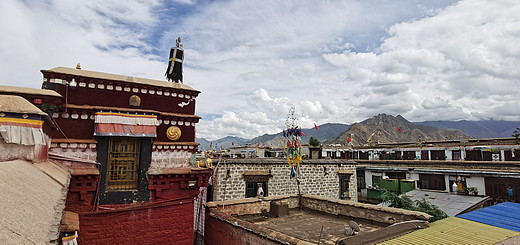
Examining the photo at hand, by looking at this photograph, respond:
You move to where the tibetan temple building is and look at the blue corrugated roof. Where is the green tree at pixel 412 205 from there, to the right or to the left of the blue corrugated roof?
left

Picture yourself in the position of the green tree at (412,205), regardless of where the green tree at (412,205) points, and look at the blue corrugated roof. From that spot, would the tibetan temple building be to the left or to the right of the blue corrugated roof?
right

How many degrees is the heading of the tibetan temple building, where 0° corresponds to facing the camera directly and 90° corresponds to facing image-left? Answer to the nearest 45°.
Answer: approximately 0°

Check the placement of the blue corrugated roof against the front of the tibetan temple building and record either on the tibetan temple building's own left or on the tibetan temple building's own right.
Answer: on the tibetan temple building's own left

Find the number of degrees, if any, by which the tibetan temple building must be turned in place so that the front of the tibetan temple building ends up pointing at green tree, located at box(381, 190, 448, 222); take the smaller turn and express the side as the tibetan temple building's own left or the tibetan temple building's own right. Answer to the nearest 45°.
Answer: approximately 90° to the tibetan temple building's own left

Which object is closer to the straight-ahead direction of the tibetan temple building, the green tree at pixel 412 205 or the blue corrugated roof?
the blue corrugated roof
